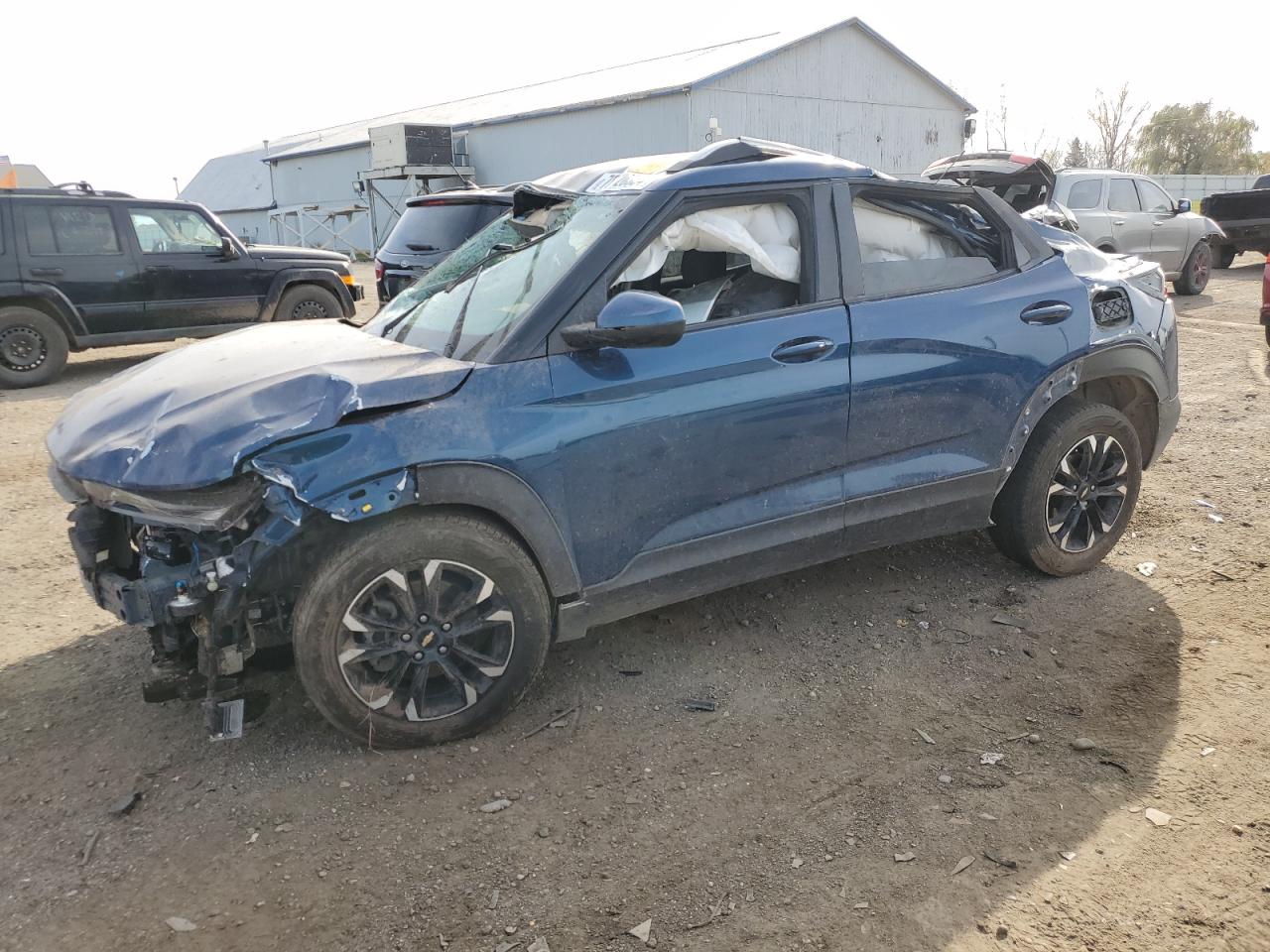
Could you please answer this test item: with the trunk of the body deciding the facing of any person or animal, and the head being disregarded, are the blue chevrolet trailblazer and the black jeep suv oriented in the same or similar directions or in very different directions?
very different directions

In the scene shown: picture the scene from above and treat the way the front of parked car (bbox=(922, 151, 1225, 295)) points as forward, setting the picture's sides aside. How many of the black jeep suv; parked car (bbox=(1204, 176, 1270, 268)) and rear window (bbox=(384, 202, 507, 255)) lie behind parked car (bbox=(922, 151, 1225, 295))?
2

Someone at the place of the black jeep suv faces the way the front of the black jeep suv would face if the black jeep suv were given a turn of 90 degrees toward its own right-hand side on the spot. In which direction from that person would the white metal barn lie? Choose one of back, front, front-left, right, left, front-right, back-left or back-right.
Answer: back-left

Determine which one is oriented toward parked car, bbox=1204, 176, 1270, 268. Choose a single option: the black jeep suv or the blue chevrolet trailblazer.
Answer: the black jeep suv

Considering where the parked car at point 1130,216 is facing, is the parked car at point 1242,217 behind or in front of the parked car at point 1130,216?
in front

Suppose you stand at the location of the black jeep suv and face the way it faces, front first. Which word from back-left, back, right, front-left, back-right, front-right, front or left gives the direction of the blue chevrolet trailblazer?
right

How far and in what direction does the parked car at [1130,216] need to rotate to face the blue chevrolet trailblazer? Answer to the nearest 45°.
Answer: approximately 135° to its right

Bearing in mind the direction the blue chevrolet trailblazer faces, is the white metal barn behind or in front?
behind

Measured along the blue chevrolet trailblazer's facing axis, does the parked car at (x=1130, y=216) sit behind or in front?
behind

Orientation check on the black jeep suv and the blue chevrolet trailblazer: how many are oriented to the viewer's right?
1

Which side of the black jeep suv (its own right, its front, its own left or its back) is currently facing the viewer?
right

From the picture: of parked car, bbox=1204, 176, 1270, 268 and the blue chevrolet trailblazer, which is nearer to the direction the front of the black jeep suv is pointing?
the parked car
